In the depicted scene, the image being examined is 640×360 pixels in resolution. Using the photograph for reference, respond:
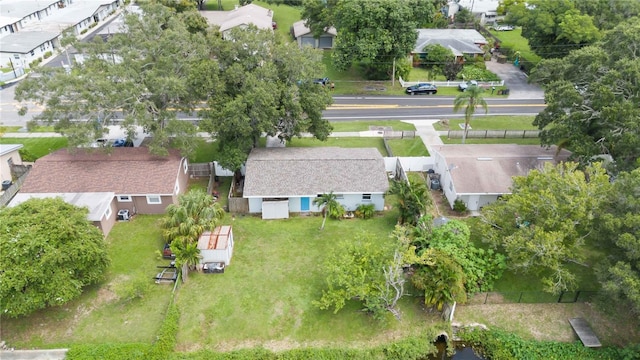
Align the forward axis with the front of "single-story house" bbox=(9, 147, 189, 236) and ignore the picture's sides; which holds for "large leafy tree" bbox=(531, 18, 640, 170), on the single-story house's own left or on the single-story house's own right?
on the single-story house's own right

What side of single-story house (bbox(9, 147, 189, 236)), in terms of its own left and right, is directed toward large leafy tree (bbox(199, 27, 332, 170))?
right

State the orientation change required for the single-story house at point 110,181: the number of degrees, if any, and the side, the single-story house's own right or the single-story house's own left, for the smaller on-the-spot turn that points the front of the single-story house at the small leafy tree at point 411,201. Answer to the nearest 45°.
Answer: approximately 135° to the single-story house's own right

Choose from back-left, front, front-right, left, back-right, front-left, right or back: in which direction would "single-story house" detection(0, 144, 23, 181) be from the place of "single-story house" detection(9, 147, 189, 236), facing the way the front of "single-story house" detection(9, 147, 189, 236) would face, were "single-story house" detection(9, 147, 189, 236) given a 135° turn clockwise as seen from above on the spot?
back

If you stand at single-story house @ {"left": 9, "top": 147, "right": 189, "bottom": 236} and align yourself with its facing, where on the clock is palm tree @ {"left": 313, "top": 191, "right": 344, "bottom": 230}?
The palm tree is roughly at 4 o'clock from the single-story house.

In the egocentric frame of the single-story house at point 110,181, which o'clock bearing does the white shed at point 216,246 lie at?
The white shed is roughly at 5 o'clock from the single-story house.

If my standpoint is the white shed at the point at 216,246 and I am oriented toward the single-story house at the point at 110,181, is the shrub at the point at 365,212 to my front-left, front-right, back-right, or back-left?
back-right

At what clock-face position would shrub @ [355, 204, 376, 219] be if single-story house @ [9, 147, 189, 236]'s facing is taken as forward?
The shrub is roughly at 4 o'clock from the single-story house.

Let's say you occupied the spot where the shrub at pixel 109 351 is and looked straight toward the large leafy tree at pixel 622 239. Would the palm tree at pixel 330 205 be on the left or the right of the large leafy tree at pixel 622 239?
left

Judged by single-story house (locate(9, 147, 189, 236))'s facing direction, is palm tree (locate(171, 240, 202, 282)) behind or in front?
behind

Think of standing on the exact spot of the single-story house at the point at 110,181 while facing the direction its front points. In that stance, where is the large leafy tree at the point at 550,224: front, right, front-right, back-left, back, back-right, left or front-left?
back-right

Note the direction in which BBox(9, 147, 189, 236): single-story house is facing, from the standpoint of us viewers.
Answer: facing away from the viewer

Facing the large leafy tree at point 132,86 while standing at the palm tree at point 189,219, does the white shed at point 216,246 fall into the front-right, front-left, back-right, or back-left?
back-right
